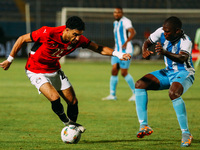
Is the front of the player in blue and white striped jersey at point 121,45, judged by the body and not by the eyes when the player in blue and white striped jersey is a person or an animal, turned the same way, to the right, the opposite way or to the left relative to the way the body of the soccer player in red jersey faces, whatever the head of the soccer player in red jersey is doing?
to the right

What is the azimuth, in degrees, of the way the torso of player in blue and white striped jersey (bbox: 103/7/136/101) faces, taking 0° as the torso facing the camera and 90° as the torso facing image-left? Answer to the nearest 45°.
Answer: approximately 45°

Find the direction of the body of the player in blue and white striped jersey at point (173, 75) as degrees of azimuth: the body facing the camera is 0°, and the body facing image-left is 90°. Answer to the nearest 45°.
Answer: approximately 45°

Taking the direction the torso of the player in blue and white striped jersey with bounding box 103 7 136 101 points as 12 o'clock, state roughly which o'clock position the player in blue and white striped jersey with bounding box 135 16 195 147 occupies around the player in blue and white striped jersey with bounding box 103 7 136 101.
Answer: the player in blue and white striped jersey with bounding box 135 16 195 147 is roughly at 10 o'clock from the player in blue and white striped jersey with bounding box 103 7 136 101.

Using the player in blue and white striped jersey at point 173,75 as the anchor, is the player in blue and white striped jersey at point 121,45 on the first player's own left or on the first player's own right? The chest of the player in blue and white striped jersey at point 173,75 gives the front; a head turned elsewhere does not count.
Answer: on the first player's own right
